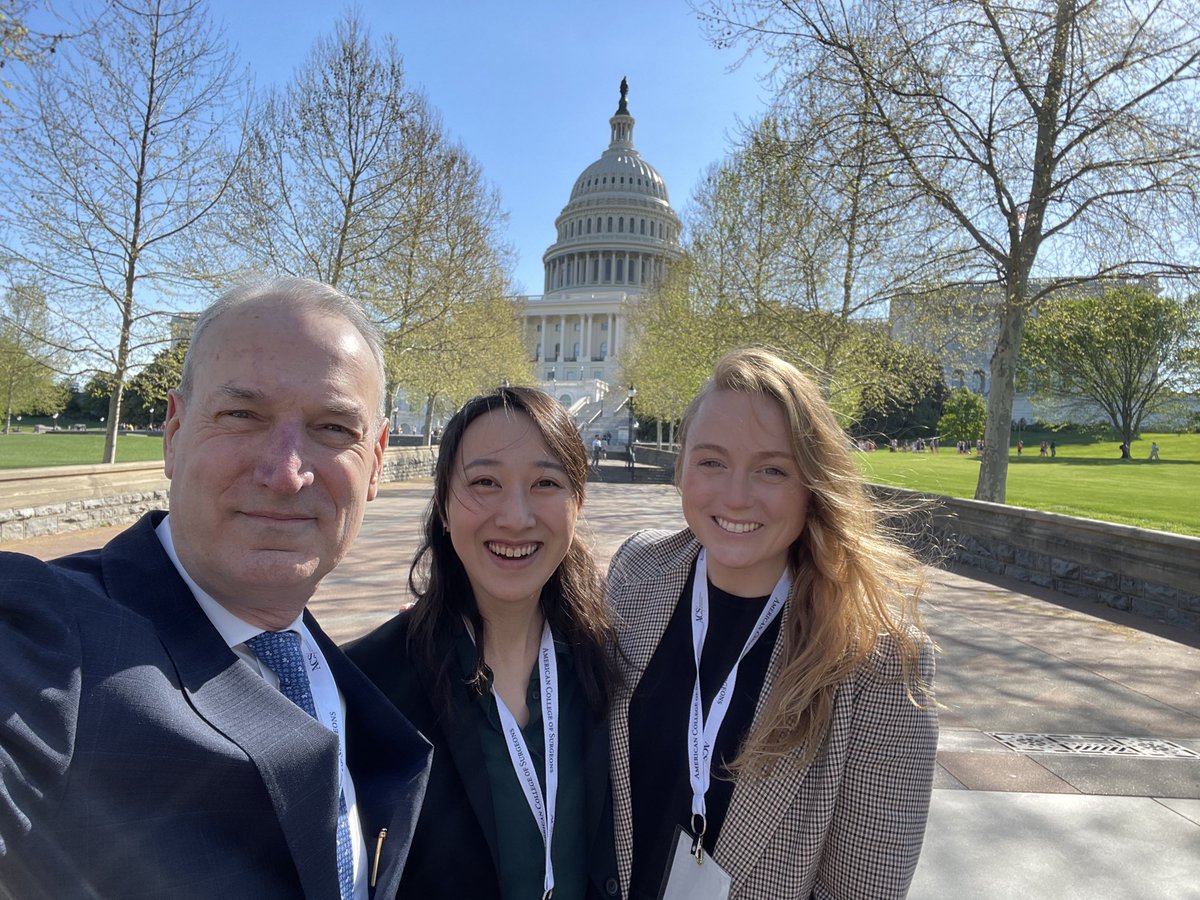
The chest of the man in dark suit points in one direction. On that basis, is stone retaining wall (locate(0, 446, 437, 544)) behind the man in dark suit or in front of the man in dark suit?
behind

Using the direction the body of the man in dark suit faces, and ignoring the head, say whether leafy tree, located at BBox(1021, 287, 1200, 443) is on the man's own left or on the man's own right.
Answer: on the man's own left

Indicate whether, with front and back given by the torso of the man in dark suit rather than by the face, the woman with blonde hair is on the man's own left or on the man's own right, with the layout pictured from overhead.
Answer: on the man's own left

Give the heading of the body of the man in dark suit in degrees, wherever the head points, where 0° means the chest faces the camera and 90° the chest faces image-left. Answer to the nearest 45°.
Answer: approximately 315°
